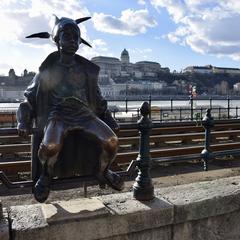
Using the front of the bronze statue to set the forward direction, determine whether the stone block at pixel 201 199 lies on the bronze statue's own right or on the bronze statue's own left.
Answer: on the bronze statue's own left

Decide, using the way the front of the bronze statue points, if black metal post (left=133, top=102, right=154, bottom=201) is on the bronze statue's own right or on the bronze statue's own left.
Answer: on the bronze statue's own left

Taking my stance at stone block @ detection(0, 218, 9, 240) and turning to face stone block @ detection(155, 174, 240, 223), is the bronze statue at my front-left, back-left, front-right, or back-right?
front-left

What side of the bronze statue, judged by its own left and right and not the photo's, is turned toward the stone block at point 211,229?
left

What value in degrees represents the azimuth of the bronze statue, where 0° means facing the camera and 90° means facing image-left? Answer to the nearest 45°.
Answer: approximately 0°
